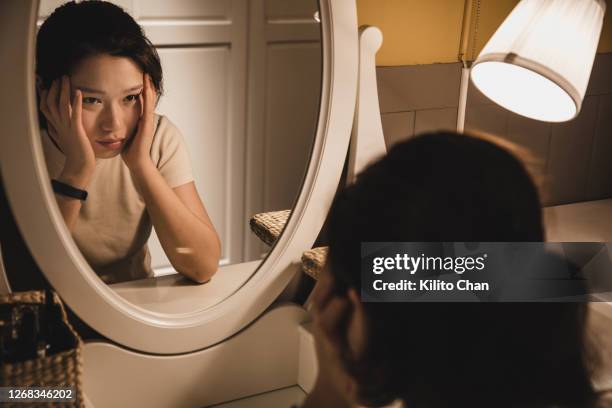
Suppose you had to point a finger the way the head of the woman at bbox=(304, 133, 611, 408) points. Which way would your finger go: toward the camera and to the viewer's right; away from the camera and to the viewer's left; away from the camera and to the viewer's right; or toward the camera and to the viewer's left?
away from the camera and to the viewer's left

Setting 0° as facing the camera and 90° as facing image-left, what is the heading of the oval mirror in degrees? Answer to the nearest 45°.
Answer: approximately 0°
